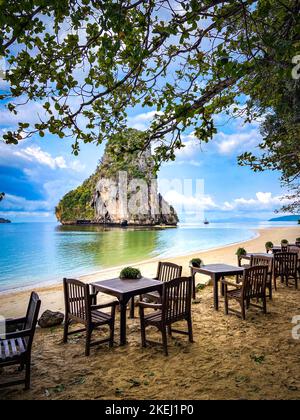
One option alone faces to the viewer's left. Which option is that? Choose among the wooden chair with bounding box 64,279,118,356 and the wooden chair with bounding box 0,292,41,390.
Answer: the wooden chair with bounding box 0,292,41,390

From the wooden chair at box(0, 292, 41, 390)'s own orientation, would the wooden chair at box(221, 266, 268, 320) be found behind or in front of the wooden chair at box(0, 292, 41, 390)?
behind

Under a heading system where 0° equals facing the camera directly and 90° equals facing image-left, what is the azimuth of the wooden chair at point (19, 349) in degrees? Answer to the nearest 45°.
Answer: approximately 90°

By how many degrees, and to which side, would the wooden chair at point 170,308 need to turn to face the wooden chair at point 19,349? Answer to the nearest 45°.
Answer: approximately 90° to its left

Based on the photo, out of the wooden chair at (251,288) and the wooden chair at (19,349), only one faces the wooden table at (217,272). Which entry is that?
the wooden chair at (251,288)

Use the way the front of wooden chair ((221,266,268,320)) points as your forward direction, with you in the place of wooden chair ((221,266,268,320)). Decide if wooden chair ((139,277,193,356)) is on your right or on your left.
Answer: on your left

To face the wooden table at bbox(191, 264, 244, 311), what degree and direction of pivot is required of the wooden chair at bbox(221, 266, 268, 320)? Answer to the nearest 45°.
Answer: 0° — it already faces it

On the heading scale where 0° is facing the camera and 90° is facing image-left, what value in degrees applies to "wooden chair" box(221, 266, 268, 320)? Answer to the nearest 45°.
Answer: approximately 135°

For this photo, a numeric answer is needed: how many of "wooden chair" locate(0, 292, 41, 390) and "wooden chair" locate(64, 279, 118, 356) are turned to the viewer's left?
1

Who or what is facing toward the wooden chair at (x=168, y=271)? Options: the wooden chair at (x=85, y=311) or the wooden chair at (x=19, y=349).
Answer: the wooden chair at (x=85, y=311)

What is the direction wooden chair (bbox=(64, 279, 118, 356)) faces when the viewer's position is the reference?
facing away from the viewer and to the right of the viewer

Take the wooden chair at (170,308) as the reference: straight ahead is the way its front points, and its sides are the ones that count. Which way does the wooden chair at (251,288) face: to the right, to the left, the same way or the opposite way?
the same way

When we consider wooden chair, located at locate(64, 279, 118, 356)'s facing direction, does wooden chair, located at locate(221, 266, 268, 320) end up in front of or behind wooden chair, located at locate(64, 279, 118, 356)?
in front

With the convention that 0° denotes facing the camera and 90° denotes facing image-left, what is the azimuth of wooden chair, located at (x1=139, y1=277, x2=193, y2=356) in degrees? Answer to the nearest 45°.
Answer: approximately 135°
